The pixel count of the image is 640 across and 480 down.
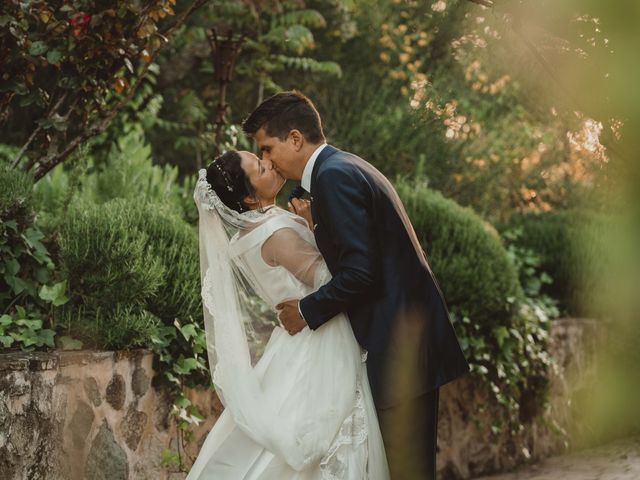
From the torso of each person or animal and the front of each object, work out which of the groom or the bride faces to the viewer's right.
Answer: the bride

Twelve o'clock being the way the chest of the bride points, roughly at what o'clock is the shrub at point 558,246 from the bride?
The shrub is roughly at 10 o'clock from the bride.

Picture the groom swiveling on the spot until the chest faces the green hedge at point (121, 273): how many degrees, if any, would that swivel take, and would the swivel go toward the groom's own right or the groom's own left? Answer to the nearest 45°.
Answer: approximately 45° to the groom's own right

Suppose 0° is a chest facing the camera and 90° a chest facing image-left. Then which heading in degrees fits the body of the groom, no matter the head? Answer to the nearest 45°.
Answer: approximately 90°

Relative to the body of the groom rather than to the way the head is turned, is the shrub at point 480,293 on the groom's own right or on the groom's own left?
on the groom's own right

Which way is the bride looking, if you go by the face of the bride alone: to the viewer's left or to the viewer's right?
to the viewer's right

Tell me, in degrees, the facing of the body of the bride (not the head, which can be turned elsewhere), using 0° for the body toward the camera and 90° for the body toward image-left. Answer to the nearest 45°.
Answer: approximately 270°

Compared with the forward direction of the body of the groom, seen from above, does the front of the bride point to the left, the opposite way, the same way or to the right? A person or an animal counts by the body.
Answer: the opposite way

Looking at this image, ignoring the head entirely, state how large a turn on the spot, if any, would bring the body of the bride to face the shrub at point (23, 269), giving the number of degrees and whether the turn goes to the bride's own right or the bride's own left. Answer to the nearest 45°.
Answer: approximately 135° to the bride's own left

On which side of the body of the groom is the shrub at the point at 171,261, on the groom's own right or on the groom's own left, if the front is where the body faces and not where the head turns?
on the groom's own right

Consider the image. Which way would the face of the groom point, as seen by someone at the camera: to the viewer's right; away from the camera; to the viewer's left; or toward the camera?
to the viewer's left
